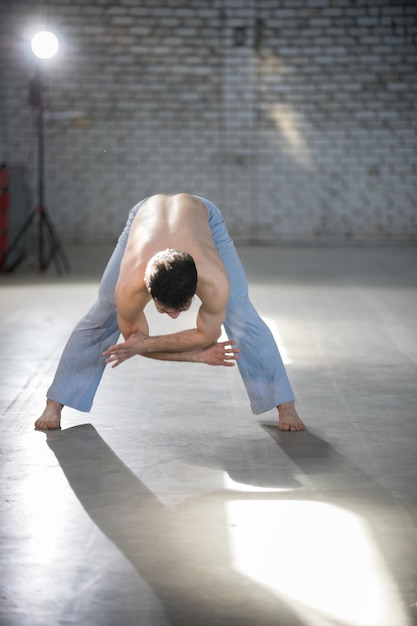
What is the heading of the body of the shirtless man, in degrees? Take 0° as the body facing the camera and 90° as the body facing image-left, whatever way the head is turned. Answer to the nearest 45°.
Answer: approximately 0°

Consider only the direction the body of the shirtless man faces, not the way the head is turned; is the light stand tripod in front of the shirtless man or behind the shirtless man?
behind
